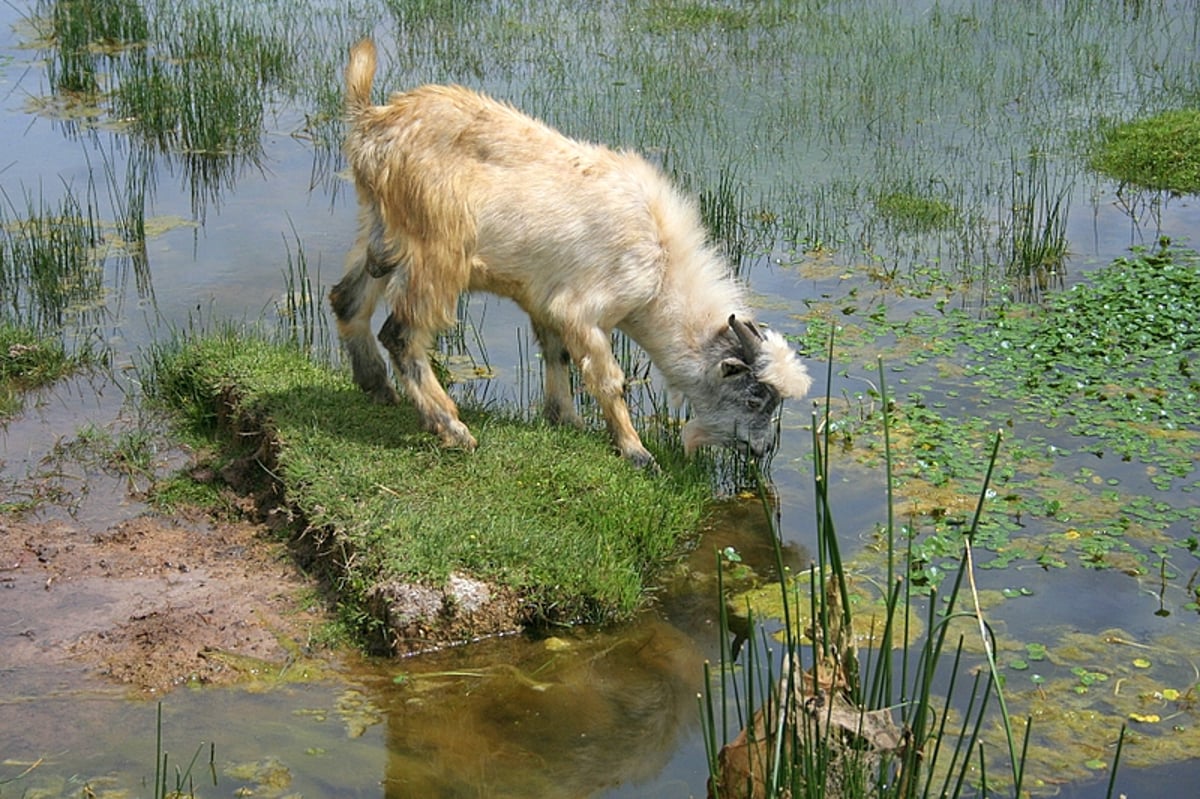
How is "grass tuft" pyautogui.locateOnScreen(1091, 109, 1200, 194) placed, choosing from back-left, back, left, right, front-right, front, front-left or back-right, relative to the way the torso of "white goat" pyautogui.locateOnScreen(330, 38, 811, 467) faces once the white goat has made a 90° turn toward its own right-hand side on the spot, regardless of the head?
back-left

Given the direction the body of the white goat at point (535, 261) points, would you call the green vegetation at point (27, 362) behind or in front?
behind

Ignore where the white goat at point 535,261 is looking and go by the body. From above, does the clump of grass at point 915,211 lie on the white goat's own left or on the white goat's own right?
on the white goat's own left

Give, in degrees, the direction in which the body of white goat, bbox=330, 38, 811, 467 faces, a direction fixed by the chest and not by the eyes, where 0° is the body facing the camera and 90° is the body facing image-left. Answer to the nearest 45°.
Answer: approximately 270°

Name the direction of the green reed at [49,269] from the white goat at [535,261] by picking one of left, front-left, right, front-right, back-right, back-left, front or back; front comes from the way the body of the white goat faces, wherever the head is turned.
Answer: back-left

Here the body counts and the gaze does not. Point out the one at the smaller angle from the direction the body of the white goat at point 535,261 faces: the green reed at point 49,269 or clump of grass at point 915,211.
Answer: the clump of grass
